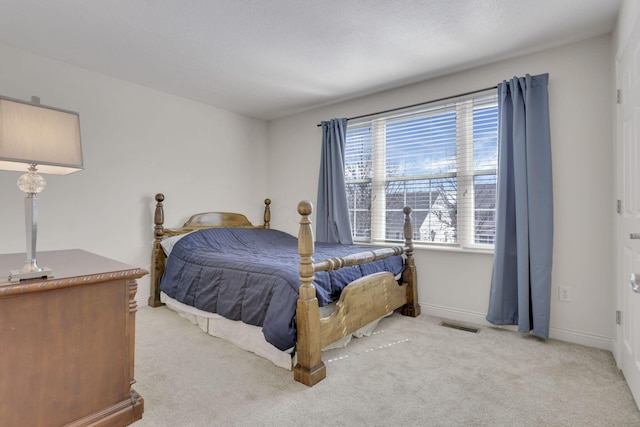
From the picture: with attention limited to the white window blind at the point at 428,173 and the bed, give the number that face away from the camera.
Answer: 0

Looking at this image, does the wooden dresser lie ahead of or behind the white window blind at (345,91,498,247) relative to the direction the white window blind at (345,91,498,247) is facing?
ahead

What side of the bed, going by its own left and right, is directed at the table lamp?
right

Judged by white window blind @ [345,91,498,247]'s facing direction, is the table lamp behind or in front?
in front

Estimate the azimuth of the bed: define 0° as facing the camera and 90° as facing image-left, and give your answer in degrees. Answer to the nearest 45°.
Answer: approximately 315°

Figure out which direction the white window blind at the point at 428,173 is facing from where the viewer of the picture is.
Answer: facing the viewer and to the left of the viewer
